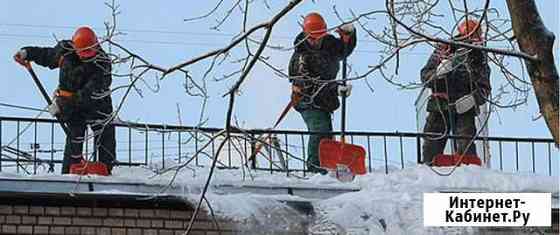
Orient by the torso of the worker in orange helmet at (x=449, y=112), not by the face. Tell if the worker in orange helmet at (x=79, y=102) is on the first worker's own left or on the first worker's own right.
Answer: on the first worker's own right

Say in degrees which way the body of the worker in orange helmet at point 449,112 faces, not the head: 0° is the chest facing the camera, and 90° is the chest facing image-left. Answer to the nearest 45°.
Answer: approximately 0°
